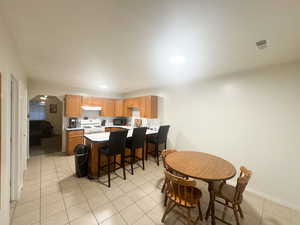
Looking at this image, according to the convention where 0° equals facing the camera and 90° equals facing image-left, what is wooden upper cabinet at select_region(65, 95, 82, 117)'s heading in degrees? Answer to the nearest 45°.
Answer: approximately 0°

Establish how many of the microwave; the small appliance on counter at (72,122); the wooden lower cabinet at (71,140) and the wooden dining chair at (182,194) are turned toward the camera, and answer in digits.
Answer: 3

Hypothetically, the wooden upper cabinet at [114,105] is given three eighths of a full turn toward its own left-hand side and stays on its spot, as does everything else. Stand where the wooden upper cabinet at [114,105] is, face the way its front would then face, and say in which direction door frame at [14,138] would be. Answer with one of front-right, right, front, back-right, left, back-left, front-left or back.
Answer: back

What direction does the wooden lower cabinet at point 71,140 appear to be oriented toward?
toward the camera

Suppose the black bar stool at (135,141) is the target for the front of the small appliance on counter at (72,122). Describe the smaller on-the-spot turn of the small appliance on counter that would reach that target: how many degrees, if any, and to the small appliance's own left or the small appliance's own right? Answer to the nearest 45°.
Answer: approximately 45° to the small appliance's own left

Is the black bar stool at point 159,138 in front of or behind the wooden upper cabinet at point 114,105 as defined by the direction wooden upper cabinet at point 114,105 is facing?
in front

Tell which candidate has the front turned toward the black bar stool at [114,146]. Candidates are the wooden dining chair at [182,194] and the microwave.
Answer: the microwave

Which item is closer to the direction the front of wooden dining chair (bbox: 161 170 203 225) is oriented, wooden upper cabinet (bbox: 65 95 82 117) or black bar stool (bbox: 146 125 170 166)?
the black bar stool

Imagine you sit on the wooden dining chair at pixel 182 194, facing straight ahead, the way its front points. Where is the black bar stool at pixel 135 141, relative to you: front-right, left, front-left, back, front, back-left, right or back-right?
left

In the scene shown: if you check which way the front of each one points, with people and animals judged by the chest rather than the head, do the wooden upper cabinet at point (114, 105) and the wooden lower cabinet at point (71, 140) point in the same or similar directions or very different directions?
same or similar directions

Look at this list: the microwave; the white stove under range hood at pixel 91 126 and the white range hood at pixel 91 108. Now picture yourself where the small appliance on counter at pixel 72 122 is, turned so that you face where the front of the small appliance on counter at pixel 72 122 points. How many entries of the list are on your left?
3

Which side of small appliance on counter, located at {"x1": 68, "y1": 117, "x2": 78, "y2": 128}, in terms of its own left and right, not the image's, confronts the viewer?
front

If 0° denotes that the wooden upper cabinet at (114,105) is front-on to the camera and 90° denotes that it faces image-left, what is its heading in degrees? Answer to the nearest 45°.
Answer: approximately 0°

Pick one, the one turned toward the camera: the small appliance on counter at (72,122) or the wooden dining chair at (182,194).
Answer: the small appliance on counter

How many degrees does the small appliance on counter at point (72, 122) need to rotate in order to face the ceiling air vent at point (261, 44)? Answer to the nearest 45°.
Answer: approximately 45° to its left
